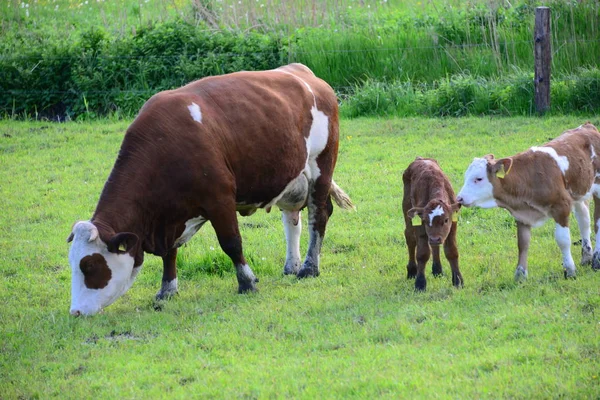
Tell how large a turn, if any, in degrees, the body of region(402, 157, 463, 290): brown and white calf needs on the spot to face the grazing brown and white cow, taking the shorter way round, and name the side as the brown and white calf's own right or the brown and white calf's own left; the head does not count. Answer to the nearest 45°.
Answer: approximately 90° to the brown and white calf's own right

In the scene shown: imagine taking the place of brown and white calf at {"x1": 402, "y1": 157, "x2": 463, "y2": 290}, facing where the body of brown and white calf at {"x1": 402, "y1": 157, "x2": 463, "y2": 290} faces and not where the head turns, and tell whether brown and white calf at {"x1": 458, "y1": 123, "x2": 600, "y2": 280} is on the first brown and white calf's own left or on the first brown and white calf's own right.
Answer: on the first brown and white calf's own left

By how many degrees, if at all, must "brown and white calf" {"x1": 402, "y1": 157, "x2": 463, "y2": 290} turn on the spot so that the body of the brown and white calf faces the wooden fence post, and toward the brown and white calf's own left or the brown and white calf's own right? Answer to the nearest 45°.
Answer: approximately 180°

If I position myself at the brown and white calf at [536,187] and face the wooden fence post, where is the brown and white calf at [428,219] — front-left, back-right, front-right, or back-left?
back-left

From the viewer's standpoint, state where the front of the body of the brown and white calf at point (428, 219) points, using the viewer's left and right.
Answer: facing the viewer
